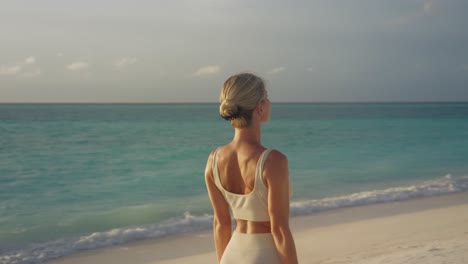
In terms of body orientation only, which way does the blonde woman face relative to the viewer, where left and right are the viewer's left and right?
facing away from the viewer and to the right of the viewer

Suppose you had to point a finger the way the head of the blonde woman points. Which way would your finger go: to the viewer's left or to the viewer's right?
to the viewer's right
